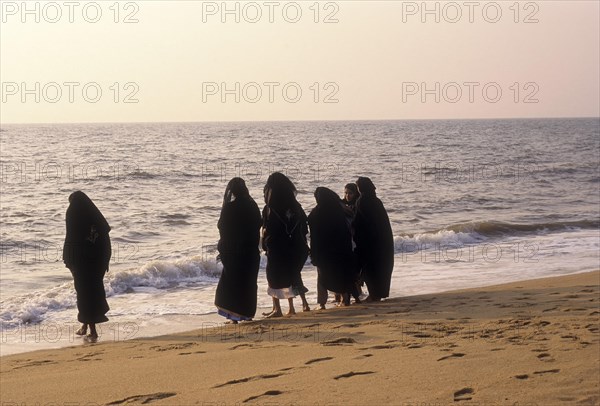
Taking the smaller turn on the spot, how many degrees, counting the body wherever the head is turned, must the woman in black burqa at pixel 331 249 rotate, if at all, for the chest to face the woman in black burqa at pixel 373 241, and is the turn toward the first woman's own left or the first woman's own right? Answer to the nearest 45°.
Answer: approximately 135° to the first woman's own right
